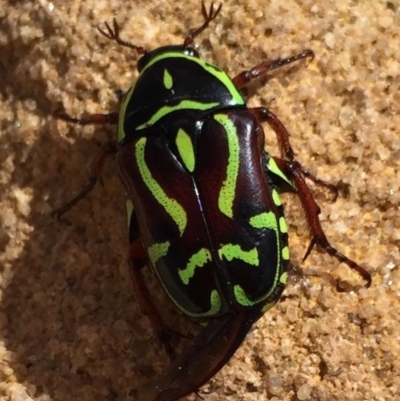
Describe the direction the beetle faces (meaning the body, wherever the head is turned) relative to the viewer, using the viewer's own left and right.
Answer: facing away from the viewer
